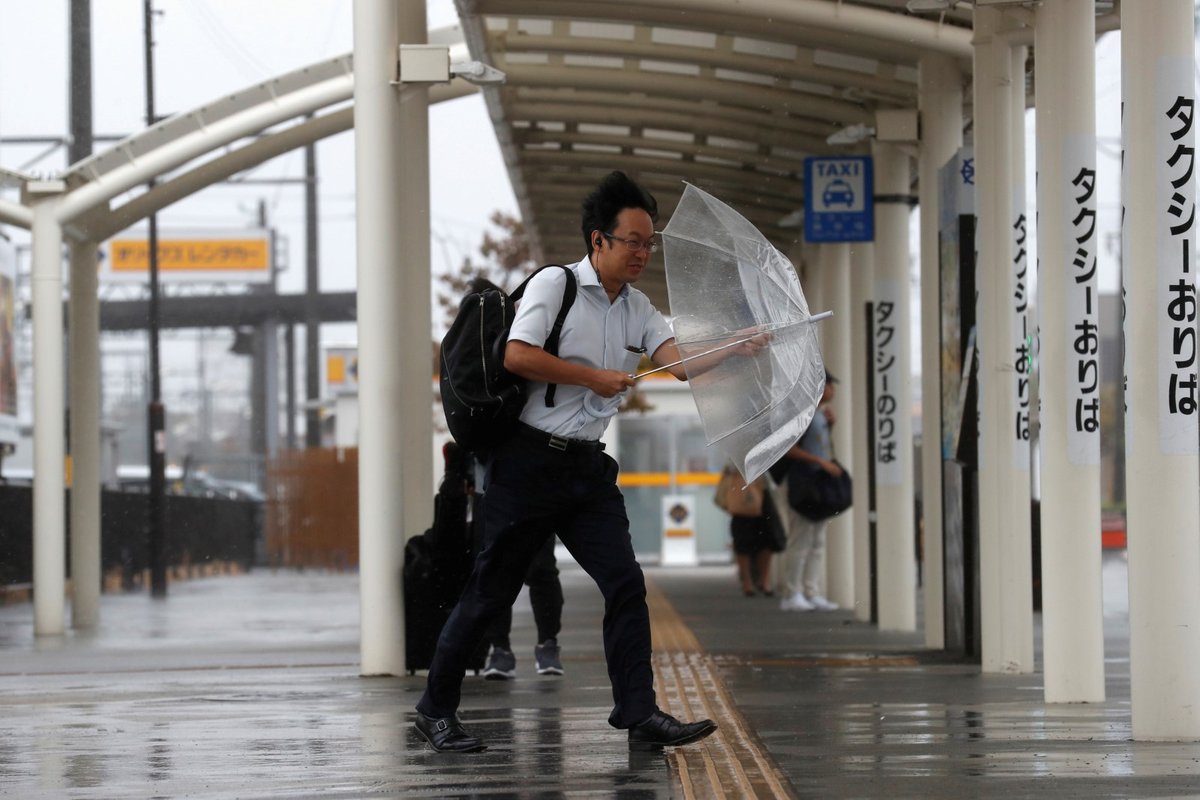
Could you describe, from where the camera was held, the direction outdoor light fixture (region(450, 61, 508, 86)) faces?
facing to the right of the viewer

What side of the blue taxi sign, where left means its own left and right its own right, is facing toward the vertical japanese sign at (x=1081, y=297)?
front

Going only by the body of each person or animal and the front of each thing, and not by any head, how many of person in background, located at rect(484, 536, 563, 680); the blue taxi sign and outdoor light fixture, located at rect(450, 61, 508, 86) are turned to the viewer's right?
1

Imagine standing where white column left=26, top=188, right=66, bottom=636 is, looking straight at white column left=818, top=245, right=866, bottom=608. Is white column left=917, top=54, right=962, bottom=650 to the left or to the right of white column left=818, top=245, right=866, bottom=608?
right

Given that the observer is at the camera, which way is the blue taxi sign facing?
facing the viewer

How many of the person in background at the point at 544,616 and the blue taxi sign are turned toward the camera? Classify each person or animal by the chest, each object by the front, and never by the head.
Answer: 2

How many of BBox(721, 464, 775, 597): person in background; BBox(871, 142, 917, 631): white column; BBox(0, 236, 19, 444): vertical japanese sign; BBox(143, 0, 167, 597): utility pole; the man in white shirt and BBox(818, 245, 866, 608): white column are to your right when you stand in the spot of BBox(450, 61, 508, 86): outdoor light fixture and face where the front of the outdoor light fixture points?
1

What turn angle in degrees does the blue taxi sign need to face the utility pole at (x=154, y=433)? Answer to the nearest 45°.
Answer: approximately 135° to its right

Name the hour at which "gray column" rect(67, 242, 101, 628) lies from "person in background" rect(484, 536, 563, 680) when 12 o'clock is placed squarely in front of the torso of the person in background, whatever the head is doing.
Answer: The gray column is roughly at 5 o'clock from the person in background.

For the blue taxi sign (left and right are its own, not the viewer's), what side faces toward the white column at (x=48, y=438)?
right

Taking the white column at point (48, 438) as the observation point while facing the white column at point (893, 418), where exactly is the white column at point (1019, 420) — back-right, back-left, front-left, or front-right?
front-right

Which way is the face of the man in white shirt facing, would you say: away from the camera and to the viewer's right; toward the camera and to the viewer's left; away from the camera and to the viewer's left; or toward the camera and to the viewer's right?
toward the camera and to the viewer's right

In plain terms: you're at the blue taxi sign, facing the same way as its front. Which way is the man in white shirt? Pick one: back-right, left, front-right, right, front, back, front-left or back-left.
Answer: front

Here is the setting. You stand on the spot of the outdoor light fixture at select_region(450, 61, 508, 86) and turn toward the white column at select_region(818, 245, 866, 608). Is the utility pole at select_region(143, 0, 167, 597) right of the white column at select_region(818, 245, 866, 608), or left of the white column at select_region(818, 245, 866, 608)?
left

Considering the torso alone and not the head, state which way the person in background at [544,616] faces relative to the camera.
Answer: toward the camera

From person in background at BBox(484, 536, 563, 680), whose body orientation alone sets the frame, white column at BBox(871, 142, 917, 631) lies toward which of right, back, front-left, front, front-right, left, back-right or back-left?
back-left

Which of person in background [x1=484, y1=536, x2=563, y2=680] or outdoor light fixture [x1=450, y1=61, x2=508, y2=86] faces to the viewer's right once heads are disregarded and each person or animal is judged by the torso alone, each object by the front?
the outdoor light fixture
